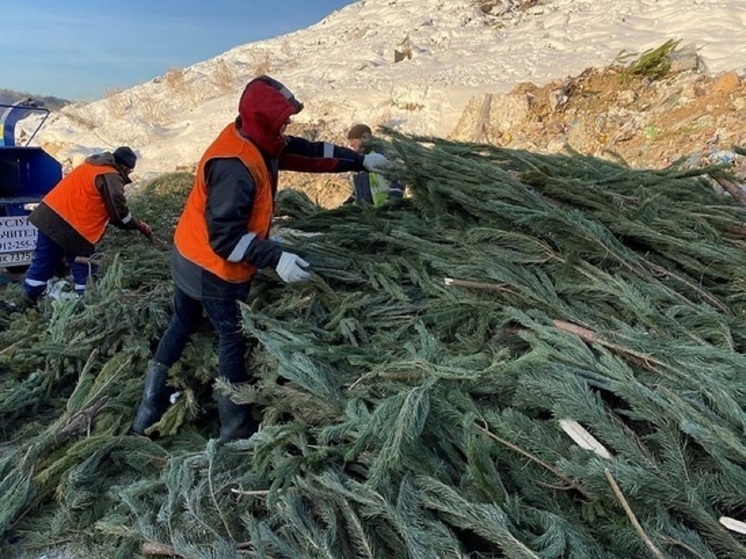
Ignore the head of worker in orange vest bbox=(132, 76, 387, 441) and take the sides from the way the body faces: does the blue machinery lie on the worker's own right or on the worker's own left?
on the worker's own left

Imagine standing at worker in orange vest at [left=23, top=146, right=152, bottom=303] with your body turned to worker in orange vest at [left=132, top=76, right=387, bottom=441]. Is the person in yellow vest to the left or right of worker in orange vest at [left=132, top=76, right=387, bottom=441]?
left

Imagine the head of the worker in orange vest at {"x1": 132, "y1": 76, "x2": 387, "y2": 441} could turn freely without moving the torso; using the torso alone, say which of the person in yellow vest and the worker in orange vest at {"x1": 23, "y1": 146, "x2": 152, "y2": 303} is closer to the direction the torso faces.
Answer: the person in yellow vest

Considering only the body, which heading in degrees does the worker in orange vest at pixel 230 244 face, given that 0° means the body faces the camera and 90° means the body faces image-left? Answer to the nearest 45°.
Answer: approximately 270°

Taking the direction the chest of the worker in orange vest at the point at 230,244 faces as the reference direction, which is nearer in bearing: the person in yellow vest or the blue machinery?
the person in yellow vest

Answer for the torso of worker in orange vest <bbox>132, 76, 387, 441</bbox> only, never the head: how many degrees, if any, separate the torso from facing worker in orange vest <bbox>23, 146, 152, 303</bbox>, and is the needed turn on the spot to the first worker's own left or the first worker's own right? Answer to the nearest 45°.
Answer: approximately 135° to the first worker's own left

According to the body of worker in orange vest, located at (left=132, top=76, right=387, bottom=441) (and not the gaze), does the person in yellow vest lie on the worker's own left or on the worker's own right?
on the worker's own left

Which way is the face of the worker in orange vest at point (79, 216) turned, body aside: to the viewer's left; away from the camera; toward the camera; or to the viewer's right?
to the viewer's right

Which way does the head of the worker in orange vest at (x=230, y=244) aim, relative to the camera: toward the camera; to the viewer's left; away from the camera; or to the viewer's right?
to the viewer's right
